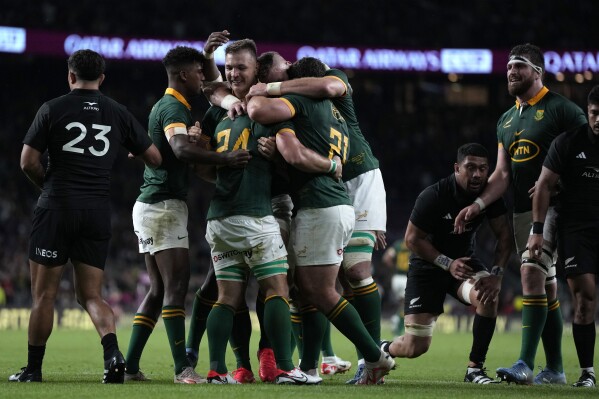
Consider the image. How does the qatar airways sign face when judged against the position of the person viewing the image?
facing the viewer
